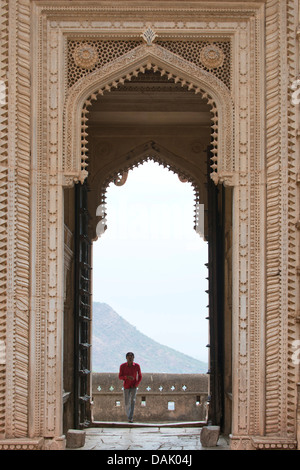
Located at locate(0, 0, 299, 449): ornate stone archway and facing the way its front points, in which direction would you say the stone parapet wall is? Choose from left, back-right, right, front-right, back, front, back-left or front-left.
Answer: back

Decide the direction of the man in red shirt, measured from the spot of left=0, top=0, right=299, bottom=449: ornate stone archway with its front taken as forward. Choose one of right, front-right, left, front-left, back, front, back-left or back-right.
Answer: back

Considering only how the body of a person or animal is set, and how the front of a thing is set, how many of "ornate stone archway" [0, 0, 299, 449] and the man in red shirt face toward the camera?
2

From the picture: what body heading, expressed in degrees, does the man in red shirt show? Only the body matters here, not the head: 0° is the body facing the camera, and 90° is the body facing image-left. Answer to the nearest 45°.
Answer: approximately 0°

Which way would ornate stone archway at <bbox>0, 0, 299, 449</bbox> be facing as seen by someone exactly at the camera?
facing the viewer

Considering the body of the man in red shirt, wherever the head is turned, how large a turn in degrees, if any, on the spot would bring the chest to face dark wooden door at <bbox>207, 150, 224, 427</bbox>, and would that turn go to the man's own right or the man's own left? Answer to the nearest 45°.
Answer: approximately 45° to the man's own left

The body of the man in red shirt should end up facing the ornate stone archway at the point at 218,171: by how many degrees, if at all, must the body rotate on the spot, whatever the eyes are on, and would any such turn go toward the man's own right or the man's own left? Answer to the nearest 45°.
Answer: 0° — they already face it

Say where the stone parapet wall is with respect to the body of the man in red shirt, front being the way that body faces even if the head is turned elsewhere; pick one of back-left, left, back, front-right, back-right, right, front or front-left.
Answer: back
